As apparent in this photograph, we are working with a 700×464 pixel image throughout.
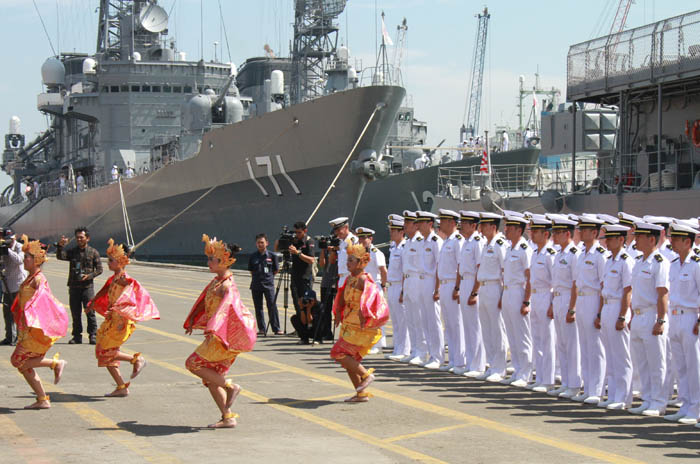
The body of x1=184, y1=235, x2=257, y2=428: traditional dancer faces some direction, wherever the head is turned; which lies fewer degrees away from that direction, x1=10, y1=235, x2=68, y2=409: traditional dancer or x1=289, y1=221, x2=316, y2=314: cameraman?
the traditional dancer

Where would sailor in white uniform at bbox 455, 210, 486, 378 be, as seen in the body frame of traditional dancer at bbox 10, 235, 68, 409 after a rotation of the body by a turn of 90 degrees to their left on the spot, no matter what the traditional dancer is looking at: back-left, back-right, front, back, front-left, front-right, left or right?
left

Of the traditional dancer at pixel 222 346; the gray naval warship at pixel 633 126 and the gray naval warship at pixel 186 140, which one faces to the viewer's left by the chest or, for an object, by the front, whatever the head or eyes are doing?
the traditional dancer

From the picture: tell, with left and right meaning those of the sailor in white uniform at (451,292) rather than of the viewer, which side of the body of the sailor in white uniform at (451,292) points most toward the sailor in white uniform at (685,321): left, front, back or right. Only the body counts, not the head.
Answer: left

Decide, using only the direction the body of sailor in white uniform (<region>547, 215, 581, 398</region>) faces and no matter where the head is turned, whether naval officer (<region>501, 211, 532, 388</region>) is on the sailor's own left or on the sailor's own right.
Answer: on the sailor's own right

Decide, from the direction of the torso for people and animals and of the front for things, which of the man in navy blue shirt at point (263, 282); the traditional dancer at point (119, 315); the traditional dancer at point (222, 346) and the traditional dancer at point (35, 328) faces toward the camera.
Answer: the man in navy blue shirt

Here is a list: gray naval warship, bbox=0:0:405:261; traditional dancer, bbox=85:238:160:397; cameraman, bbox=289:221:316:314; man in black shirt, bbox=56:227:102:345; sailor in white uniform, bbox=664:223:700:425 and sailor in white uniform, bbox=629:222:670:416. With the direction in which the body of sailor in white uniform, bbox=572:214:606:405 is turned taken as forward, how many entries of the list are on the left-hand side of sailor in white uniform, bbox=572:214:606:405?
2

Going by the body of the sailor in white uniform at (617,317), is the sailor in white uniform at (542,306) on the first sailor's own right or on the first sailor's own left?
on the first sailor's own right

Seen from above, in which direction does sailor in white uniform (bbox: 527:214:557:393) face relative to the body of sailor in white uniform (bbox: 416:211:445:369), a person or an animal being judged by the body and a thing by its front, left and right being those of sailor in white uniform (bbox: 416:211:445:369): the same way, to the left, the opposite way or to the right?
the same way

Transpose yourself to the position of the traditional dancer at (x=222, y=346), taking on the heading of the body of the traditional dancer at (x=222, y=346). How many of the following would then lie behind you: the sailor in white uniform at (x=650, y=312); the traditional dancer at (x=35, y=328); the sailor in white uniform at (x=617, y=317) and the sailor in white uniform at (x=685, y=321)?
3

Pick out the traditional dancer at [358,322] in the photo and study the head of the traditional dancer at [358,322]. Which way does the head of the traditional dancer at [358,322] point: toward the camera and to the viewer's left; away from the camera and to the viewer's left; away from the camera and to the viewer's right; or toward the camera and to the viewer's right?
toward the camera and to the viewer's left

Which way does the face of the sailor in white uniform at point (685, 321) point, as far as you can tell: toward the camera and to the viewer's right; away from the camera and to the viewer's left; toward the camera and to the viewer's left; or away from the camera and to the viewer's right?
toward the camera and to the viewer's left

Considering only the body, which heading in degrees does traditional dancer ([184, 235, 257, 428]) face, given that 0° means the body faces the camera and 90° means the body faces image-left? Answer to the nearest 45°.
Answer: approximately 90°

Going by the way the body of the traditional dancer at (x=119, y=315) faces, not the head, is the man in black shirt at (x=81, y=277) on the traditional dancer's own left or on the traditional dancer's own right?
on the traditional dancer's own right

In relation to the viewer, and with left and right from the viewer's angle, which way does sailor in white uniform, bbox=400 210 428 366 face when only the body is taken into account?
facing the viewer and to the left of the viewer

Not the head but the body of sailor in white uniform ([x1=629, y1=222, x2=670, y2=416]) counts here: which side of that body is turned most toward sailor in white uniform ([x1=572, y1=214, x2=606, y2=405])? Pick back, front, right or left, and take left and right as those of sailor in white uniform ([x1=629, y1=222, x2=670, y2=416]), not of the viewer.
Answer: right

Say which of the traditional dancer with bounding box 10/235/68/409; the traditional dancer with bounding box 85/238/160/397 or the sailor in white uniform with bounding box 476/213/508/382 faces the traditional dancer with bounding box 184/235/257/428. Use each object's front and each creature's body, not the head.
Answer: the sailor in white uniform

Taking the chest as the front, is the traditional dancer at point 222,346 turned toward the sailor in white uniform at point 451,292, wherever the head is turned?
no

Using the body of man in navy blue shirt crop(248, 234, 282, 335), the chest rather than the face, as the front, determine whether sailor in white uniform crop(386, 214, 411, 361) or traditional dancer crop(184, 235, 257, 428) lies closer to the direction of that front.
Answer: the traditional dancer

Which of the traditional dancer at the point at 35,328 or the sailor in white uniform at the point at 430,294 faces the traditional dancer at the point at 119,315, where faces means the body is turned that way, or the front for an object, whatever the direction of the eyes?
the sailor in white uniform

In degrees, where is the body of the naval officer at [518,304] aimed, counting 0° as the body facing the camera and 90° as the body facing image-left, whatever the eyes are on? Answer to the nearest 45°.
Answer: approximately 45°

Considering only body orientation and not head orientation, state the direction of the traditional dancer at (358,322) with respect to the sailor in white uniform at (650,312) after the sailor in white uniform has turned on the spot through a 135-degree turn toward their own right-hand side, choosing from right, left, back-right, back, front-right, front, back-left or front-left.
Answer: left

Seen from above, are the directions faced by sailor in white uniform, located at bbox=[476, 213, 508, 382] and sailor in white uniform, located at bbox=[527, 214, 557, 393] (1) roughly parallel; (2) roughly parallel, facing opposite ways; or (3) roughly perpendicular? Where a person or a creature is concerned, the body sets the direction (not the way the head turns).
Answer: roughly parallel

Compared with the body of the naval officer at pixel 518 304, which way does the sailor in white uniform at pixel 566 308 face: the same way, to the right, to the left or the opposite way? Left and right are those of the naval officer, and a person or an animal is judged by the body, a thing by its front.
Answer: the same way

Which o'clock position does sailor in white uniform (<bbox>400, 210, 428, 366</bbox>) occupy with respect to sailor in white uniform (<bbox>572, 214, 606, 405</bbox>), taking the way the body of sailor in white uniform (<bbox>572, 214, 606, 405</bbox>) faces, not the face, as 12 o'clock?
sailor in white uniform (<bbox>400, 210, 428, 366</bbox>) is roughly at 3 o'clock from sailor in white uniform (<bbox>572, 214, 606, 405</bbox>).

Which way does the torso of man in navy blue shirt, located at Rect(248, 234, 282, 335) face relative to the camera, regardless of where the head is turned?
toward the camera
